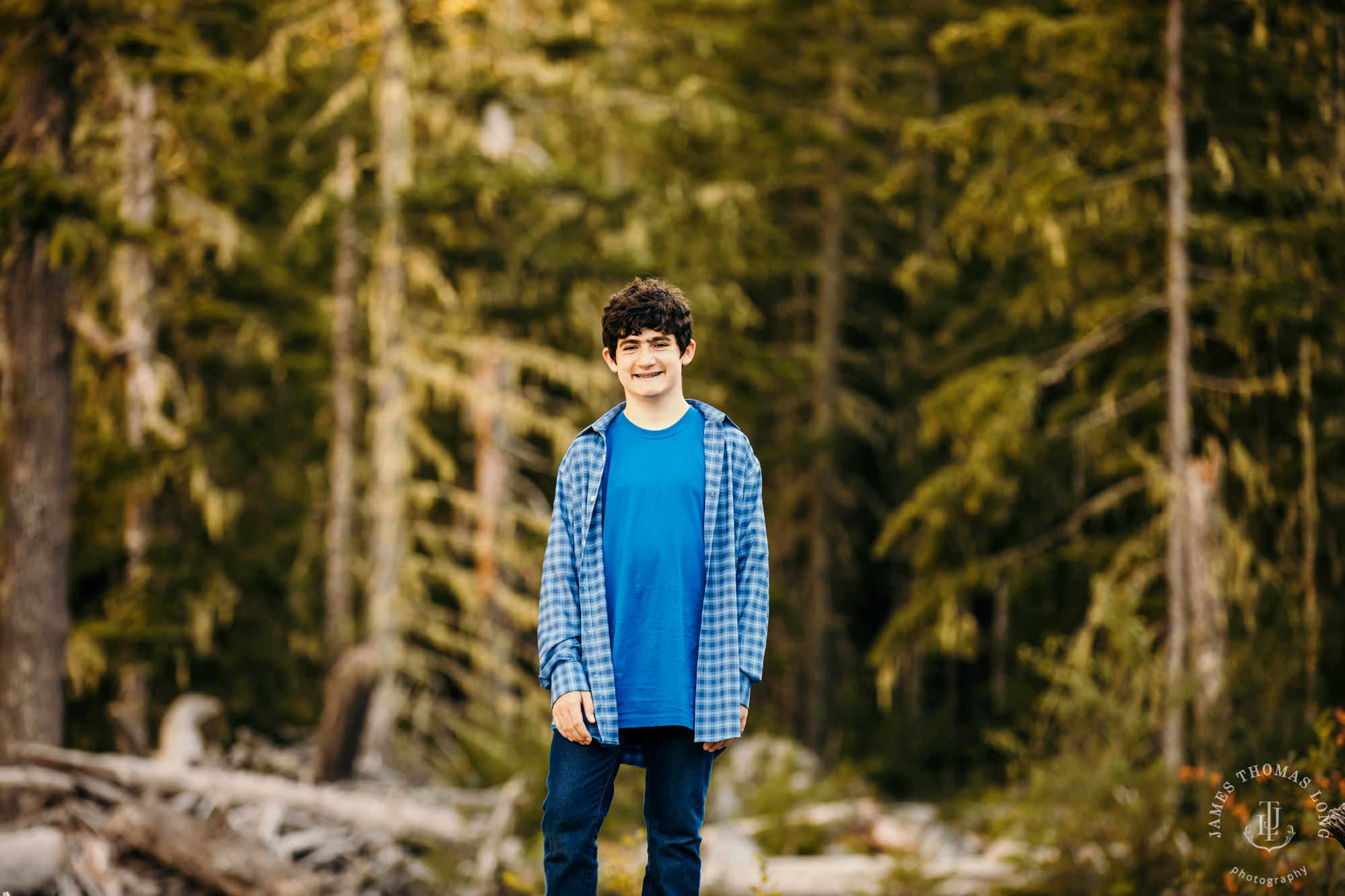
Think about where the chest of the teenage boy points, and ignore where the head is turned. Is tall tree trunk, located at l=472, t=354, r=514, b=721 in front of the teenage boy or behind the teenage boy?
behind

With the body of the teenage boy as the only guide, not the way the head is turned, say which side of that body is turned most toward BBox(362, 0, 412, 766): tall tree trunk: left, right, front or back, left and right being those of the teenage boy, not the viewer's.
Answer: back

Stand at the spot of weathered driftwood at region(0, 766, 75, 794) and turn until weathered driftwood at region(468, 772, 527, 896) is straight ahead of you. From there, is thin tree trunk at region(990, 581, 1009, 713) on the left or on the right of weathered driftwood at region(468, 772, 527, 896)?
left

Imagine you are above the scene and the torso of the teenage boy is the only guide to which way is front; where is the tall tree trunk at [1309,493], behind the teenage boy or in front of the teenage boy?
behind

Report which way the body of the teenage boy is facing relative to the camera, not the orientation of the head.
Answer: toward the camera

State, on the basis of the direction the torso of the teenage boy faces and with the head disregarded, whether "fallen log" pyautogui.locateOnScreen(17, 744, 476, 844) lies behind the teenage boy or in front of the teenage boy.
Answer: behind
